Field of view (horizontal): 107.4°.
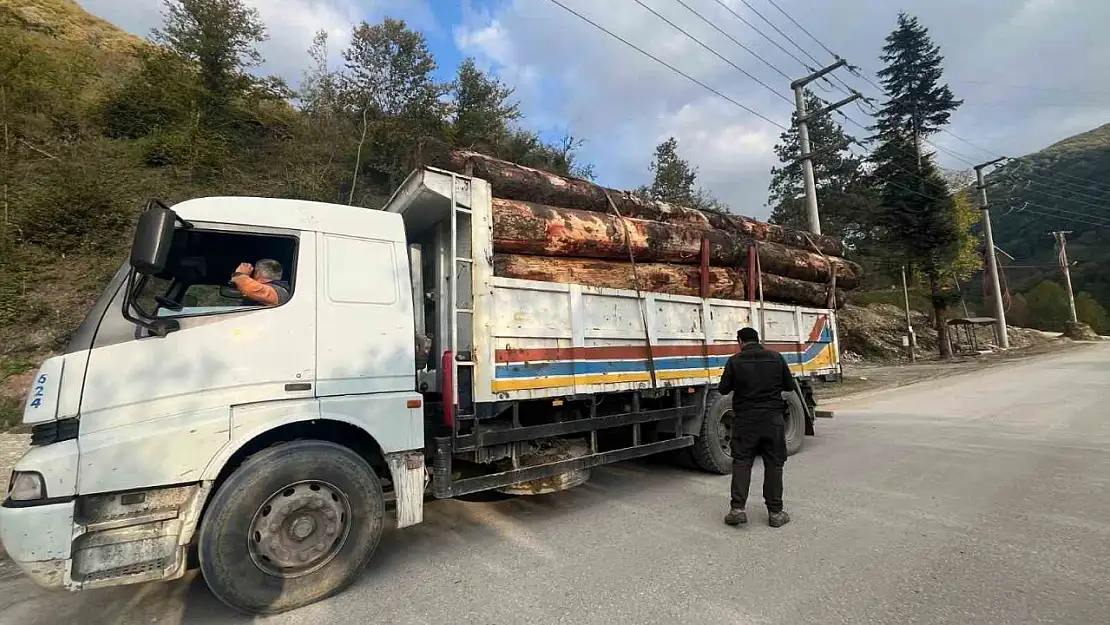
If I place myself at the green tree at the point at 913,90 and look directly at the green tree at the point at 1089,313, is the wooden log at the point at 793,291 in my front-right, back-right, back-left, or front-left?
back-right

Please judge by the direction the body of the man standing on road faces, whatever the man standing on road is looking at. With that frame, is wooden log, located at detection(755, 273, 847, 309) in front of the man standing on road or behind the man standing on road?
in front

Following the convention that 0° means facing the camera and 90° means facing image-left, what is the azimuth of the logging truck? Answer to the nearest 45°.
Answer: approximately 45°

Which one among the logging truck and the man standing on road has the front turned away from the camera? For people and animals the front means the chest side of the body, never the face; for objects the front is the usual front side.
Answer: the man standing on road

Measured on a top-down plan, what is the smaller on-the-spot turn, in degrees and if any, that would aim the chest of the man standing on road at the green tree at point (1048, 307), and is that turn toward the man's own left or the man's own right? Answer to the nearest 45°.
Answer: approximately 45° to the man's own right

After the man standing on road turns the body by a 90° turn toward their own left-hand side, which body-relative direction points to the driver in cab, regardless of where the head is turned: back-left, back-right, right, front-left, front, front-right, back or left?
front-left

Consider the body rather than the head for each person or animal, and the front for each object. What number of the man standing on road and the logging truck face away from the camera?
1

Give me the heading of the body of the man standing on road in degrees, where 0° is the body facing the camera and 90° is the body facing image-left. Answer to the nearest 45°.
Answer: approximately 180°

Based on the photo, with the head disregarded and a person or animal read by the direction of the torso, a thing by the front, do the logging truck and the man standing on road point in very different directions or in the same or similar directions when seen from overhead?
very different directions

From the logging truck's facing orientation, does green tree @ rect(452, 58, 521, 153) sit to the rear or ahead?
to the rear

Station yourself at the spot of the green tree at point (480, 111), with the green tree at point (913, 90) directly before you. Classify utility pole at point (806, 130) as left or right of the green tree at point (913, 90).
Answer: right
